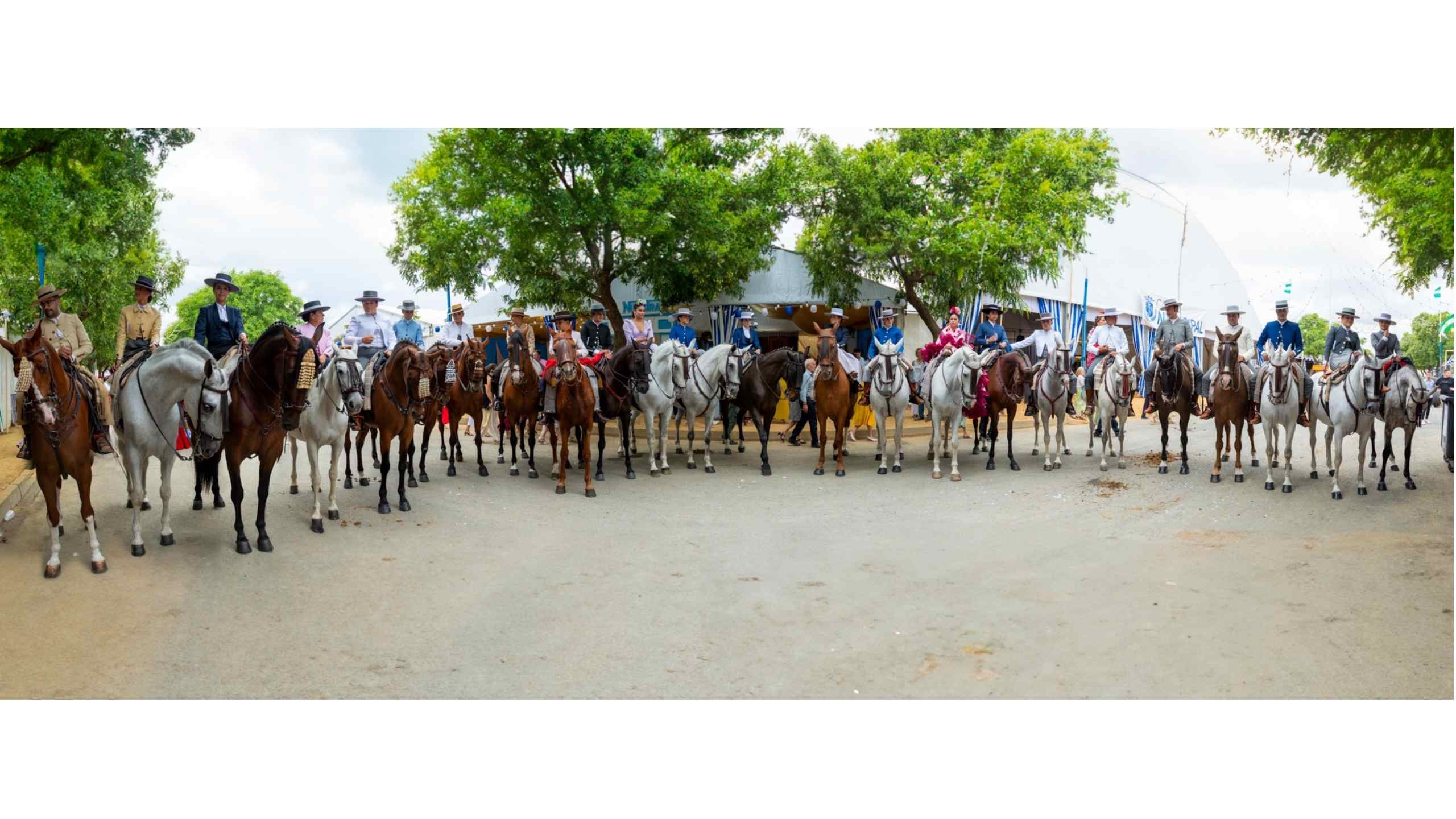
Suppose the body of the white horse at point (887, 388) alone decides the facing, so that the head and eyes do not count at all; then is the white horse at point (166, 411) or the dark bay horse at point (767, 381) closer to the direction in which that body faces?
the white horse

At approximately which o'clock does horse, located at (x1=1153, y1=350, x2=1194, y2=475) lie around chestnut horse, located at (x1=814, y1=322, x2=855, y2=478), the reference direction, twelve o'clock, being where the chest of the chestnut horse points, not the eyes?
The horse is roughly at 9 o'clock from the chestnut horse.

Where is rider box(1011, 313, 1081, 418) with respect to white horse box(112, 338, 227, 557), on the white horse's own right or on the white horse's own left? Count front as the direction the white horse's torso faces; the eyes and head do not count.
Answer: on the white horse's own left

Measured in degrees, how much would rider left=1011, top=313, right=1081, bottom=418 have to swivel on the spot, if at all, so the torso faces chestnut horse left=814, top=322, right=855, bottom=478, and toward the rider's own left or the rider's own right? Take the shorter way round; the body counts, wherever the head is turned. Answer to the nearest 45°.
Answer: approximately 45° to the rider's own right

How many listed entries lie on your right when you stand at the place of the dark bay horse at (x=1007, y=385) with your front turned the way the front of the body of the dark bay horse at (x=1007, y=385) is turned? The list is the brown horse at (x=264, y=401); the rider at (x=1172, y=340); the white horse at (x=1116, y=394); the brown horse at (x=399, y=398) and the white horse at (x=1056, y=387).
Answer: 2

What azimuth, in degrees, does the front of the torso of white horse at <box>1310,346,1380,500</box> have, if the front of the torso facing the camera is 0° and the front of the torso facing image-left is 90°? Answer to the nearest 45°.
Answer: approximately 315°

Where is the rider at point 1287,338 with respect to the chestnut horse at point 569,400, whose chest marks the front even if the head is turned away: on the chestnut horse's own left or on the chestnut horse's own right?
on the chestnut horse's own left

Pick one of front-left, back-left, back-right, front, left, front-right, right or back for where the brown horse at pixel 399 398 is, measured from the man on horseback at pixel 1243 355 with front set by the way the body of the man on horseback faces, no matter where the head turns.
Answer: front-right

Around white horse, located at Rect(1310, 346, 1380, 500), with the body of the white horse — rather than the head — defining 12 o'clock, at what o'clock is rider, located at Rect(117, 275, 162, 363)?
The rider is roughly at 3 o'clock from the white horse.
